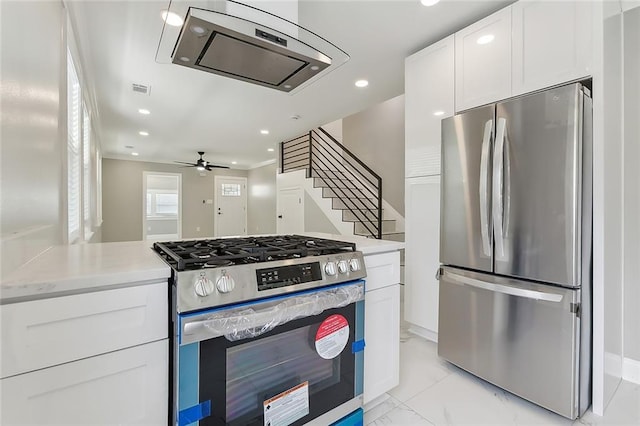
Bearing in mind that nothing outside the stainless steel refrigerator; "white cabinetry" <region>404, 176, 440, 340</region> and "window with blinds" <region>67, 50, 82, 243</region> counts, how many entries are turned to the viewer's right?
1

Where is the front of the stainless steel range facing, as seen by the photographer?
facing the viewer and to the right of the viewer

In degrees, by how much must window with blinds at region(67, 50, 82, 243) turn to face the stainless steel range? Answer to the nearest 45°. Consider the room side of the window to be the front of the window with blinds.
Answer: approximately 90° to its right

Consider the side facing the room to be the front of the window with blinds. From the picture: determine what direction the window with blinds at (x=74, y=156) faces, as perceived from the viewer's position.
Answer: facing to the right of the viewer

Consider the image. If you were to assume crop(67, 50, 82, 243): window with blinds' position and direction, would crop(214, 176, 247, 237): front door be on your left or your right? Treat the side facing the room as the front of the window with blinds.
on your left

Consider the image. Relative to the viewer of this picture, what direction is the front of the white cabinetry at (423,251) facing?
facing the viewer and to the left of the viewer

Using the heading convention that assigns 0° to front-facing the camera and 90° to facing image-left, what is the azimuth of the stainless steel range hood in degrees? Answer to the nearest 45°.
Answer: approximately 315°

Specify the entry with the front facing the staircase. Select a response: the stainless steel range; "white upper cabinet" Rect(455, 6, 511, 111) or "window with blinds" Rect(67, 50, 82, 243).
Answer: the window with blinds

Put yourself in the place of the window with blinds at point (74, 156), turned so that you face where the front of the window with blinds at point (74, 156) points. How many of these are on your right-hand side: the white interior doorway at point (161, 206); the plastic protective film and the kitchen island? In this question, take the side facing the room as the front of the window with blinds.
2

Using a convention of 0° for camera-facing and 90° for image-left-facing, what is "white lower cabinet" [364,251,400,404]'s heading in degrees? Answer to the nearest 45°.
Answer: approximately 315°

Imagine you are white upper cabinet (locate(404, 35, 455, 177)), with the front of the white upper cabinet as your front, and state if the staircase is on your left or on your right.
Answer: on your right
